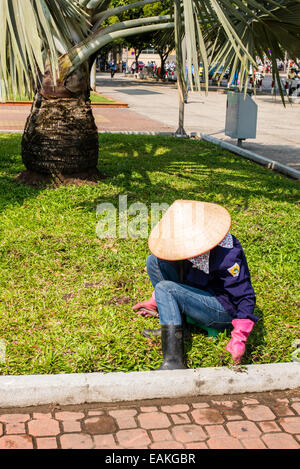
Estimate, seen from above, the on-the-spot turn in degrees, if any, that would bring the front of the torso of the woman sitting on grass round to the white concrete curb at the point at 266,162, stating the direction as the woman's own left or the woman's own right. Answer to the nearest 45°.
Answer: approximately 135° to the woman's own right

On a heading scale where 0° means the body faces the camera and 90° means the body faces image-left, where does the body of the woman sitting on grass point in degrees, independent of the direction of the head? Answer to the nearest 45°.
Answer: approximately 45°
